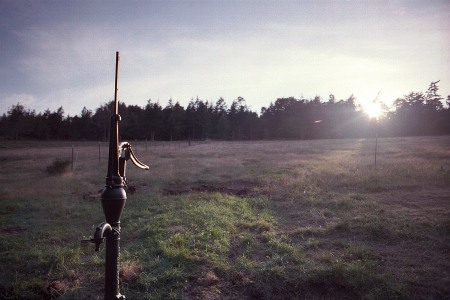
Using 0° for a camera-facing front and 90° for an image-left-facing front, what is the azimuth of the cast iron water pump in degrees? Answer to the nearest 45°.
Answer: approximately 90°
